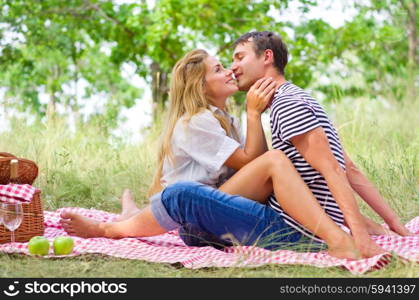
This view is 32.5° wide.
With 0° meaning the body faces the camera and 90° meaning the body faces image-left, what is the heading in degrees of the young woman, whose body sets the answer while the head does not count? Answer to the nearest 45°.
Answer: approximately 270°

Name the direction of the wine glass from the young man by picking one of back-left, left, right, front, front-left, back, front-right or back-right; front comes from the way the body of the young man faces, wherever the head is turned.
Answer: front

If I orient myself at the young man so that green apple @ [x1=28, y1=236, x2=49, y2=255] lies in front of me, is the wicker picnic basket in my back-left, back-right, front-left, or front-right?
front-right

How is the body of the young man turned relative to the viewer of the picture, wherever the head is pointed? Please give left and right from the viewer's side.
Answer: facing to the left of the viewer

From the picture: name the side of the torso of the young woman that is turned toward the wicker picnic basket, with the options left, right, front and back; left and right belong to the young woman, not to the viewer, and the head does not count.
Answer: back

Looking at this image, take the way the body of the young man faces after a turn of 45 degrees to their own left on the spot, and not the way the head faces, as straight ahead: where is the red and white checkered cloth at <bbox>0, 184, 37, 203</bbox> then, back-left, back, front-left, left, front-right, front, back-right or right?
front-right

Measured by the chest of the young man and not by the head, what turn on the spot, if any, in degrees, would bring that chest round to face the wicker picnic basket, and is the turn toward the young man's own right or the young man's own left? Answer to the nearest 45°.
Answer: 0° — they already face it

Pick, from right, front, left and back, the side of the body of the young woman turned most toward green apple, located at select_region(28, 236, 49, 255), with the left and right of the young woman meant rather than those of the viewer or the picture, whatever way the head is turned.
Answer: back

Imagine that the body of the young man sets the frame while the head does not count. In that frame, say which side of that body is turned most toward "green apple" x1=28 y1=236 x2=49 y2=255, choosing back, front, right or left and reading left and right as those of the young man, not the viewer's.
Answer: front

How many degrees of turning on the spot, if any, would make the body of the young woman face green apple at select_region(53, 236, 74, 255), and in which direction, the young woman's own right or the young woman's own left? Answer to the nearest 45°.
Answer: approximately 180°

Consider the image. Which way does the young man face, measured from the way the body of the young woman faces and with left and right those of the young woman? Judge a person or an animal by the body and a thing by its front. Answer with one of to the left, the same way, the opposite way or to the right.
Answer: the opposite way

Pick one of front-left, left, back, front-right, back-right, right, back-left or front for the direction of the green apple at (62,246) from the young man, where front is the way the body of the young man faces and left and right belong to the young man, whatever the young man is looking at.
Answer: front

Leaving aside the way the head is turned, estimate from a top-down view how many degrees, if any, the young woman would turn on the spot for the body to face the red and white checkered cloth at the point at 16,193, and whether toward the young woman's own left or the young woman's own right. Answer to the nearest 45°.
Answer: approximately 180°
